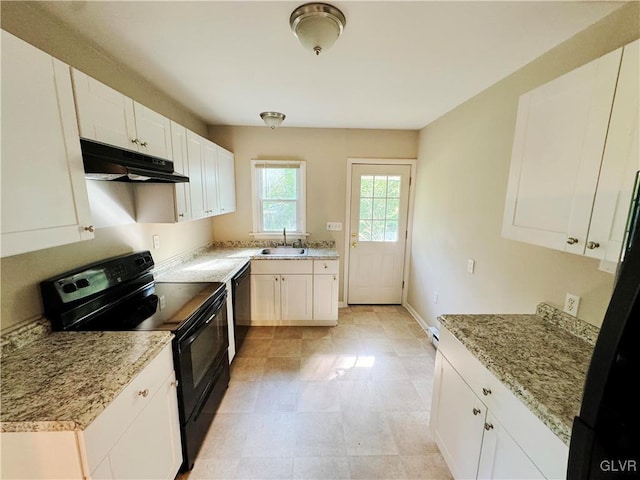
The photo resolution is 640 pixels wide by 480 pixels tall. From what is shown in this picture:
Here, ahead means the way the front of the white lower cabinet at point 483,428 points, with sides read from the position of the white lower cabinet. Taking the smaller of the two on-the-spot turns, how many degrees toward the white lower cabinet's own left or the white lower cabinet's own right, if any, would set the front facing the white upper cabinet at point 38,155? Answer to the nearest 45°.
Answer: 0° — it already faces it

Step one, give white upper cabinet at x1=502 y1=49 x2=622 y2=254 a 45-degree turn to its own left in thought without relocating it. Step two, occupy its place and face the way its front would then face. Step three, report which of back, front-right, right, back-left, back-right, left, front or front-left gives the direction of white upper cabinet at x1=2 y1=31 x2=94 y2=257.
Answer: front-right

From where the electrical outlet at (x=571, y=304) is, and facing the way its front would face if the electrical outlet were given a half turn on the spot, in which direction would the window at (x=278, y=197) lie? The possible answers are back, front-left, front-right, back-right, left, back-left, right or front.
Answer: back-left

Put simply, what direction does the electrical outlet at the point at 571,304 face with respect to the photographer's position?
facing the viewer and to the left of the viewer

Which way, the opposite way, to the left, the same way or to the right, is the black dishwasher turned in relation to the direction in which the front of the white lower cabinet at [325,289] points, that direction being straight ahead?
to the left

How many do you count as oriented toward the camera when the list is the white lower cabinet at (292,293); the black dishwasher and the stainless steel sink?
2

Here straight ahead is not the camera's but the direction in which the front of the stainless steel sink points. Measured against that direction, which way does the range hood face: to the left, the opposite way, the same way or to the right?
to the left

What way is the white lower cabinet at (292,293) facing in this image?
toward the camera

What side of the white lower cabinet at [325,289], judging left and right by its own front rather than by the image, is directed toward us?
front

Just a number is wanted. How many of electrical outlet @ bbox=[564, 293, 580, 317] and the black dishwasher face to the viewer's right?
1

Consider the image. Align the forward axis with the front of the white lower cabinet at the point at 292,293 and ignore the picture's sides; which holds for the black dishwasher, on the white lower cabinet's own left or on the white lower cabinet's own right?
on the white lower cabinet's own right

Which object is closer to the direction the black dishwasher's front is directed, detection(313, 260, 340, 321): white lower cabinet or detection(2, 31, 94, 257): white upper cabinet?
the white lower cabinet

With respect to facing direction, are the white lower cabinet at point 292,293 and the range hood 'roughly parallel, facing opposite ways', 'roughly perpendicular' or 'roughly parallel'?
roughly perpendicular

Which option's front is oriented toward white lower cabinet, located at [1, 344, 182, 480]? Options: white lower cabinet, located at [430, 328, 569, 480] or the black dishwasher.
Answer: white lower cabinet, located at [430, 328, 569, 480]

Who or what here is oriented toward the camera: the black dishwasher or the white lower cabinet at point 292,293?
the white lower cabinet

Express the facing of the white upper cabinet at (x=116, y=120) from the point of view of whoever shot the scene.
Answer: facing the viewer and to the right of the viewer

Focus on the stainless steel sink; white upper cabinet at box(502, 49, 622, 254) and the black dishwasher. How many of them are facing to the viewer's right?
1

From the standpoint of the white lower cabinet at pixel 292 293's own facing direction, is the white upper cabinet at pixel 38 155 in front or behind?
in front
